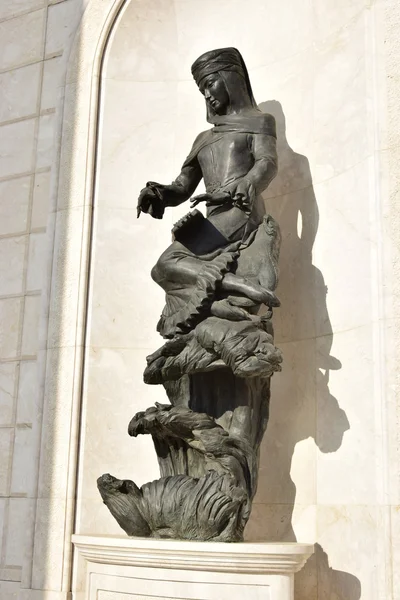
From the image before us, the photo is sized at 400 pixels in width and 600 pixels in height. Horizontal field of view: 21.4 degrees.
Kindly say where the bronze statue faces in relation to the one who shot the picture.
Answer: facing the viewer and to the left of the viewer
